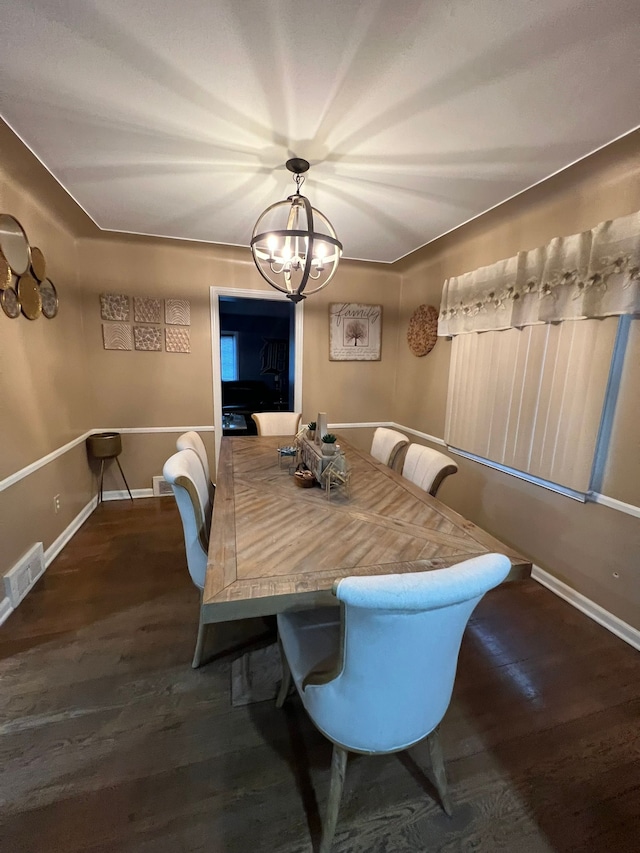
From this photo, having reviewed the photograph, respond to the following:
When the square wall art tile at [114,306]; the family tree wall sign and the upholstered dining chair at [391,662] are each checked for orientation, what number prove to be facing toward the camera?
2

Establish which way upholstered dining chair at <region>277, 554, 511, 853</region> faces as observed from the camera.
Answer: facing away from the viewer and to the left of the viewer

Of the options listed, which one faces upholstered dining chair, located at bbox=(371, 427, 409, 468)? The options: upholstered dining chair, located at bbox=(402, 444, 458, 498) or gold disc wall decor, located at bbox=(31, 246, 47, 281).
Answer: the gold disc wall decor

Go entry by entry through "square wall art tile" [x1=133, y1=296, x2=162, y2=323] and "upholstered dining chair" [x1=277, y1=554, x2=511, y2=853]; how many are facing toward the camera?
1

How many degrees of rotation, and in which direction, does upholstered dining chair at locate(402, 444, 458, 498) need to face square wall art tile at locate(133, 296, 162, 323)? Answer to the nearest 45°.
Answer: approximately 45° to its right

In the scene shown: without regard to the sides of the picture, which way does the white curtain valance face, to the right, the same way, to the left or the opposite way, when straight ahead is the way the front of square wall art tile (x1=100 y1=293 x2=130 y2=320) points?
to the right

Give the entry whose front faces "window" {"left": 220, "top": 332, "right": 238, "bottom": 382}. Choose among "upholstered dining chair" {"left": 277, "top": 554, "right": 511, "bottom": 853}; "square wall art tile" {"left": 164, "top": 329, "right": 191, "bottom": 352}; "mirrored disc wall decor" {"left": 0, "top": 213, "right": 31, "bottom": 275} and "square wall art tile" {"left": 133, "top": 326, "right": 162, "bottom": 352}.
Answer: the upholstered dining chair

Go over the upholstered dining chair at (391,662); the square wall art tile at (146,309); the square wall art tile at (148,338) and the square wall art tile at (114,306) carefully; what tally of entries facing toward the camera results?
3

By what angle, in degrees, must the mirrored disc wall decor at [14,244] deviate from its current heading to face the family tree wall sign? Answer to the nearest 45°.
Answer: approximately 45° to its left
